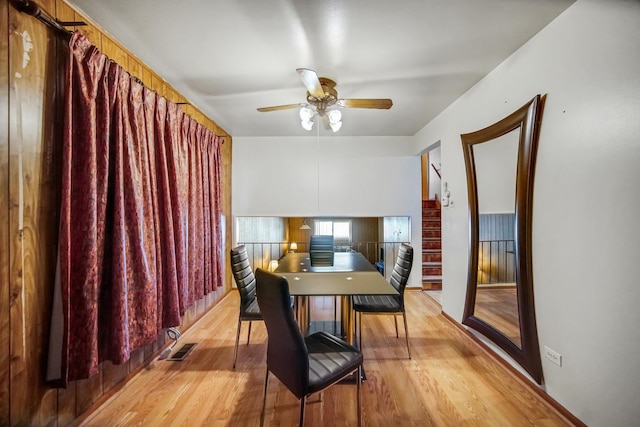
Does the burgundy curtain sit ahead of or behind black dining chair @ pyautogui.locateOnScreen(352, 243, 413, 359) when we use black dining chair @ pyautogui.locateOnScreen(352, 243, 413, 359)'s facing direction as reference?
ahead

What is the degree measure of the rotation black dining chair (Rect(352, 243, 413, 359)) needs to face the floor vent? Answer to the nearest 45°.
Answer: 0° — it already faces it

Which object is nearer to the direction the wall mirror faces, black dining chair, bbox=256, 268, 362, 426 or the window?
the black dining chair

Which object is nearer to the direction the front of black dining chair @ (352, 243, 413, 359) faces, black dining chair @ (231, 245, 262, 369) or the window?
the black dining chair

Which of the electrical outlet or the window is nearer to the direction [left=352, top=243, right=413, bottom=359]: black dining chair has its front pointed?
the window

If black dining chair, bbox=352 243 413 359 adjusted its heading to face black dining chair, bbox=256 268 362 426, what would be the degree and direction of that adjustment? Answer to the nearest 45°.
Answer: approximately 45° to its left

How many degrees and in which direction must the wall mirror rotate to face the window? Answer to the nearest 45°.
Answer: approximately 90° to its right

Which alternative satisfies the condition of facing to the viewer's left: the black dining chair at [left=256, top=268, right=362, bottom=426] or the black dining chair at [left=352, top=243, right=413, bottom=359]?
the black dining chair at [left=352, top=243, right=413, bottom=359]

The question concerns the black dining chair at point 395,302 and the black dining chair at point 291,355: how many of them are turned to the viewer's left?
1

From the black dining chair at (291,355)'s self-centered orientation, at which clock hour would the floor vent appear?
The floor vent is roughly at 9 o'clock from the black dining chair.

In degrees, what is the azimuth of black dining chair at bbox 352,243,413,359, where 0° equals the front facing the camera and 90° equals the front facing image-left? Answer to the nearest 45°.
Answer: approximately 90°

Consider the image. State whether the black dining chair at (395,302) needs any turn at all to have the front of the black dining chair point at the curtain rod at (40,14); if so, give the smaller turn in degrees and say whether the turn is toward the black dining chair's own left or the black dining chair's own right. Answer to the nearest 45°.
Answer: approximately 45° to the black dining chair's own left
